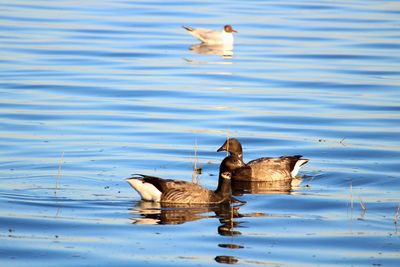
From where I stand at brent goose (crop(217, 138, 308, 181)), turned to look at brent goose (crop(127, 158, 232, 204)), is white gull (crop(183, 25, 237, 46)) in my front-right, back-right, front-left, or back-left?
back-right

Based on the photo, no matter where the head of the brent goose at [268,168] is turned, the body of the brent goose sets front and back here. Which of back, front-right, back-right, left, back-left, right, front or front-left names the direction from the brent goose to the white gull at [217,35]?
right

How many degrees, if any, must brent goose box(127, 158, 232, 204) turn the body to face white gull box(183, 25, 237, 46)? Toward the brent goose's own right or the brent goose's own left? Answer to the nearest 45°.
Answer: approximately 90° to the brent goose's own left

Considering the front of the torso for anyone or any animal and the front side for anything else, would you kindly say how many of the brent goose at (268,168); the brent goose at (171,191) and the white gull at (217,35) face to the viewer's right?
2

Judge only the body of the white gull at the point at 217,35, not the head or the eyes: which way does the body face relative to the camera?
to the viewer's right

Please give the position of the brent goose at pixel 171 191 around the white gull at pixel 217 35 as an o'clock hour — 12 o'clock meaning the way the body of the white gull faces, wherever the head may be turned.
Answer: The brent goose is roughly at 3 o'clock from the white gull.

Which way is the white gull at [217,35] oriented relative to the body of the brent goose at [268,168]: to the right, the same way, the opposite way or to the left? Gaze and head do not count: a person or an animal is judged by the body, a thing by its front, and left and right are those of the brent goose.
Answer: the opposite way

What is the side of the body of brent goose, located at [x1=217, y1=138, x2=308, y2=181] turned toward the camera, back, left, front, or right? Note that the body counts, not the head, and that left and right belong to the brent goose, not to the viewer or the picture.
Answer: left

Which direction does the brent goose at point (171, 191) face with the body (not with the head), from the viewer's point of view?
to the viewer's right

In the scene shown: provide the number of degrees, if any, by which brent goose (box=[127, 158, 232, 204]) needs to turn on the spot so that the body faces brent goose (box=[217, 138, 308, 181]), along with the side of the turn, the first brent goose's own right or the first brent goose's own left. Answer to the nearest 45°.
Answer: approximately 45° to the first brent goose's own left

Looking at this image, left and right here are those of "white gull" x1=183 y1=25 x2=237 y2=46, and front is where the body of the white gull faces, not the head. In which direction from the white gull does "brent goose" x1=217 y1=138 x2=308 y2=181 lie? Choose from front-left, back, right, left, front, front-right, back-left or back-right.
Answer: right
